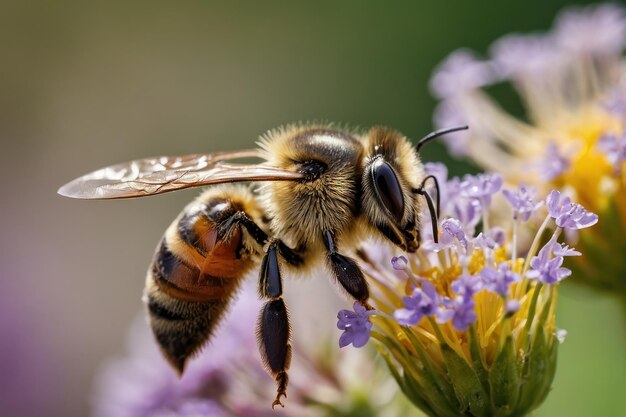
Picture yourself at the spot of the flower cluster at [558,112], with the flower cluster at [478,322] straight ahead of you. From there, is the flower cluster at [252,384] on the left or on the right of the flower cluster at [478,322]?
right

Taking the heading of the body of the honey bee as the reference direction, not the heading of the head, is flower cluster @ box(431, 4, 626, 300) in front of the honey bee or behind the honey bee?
in front

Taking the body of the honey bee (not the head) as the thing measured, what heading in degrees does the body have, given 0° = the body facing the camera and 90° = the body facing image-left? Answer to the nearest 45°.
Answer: approximately 270°
